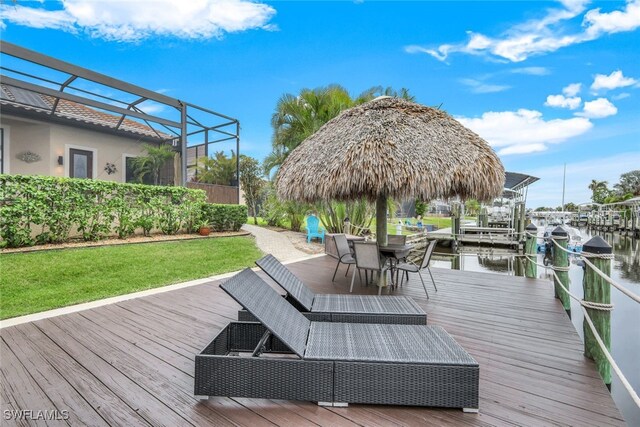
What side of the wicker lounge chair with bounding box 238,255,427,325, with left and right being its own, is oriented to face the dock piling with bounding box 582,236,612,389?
front

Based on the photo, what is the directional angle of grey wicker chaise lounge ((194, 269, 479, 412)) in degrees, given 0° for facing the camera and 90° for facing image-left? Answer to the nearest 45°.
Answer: approximately 270°

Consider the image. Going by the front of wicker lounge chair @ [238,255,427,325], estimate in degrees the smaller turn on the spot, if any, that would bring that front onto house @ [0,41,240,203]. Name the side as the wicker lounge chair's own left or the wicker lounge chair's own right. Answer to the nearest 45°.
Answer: approximately 135° to the wicker lounge chair's own left

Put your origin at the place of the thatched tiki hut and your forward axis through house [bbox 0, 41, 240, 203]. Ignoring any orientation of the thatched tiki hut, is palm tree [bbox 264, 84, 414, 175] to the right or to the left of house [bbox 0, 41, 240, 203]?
right

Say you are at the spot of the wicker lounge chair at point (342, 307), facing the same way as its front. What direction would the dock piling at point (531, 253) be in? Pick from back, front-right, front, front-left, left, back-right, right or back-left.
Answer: front-left

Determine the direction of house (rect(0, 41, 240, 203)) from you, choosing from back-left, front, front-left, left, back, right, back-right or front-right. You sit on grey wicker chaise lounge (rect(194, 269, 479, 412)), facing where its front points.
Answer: back-left

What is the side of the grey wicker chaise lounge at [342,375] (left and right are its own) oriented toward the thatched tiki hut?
left

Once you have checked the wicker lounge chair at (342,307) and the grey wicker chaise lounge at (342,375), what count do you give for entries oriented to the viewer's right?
2

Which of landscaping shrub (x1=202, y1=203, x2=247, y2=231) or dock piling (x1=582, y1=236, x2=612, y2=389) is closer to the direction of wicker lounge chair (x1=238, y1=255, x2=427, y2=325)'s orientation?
the dock piling

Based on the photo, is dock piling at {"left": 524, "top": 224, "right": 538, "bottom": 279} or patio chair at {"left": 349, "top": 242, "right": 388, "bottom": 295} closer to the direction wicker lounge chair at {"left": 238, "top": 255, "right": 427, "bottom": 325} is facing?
the dock piling

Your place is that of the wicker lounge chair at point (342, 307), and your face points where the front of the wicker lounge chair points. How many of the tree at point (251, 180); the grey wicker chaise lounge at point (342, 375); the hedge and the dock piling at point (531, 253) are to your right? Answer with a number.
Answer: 1

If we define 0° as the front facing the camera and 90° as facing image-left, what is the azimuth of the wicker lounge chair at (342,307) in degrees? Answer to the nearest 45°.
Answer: approximately 270°

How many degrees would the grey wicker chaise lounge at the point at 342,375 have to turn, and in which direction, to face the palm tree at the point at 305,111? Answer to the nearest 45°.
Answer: approximately 90° to its left

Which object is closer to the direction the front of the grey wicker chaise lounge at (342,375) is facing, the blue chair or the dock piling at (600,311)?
the dock piling
